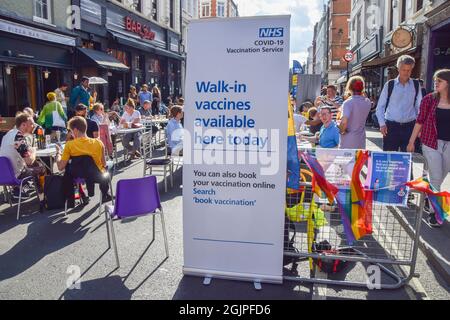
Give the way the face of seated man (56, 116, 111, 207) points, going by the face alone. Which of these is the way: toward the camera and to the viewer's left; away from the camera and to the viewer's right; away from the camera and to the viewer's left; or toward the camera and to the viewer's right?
away from the camera and to the viewer's left

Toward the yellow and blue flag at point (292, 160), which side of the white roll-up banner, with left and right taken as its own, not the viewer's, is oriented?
left

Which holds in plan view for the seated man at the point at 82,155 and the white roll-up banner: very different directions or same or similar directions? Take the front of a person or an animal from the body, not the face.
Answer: very different directions

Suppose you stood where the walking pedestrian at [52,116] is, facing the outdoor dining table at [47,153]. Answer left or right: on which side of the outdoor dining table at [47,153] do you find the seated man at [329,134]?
left

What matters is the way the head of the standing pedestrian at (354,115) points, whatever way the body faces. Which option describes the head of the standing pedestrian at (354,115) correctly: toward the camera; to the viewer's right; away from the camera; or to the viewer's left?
away from the camera

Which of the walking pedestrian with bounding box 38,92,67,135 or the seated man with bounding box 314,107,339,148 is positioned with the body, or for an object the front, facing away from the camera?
the walking pedestrian

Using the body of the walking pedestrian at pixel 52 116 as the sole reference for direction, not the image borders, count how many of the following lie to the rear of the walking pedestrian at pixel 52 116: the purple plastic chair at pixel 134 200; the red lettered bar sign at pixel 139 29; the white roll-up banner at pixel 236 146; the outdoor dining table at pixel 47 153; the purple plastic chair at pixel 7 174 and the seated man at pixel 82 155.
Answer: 5

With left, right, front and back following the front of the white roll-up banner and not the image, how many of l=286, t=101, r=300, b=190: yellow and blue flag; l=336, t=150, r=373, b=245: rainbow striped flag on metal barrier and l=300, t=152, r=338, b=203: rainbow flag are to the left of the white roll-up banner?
3

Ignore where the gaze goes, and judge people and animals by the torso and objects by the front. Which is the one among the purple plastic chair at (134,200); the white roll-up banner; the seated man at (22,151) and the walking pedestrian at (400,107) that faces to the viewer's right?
the seated man

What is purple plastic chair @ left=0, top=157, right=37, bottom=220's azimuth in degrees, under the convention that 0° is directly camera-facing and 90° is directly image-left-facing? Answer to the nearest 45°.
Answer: approximately 225°
